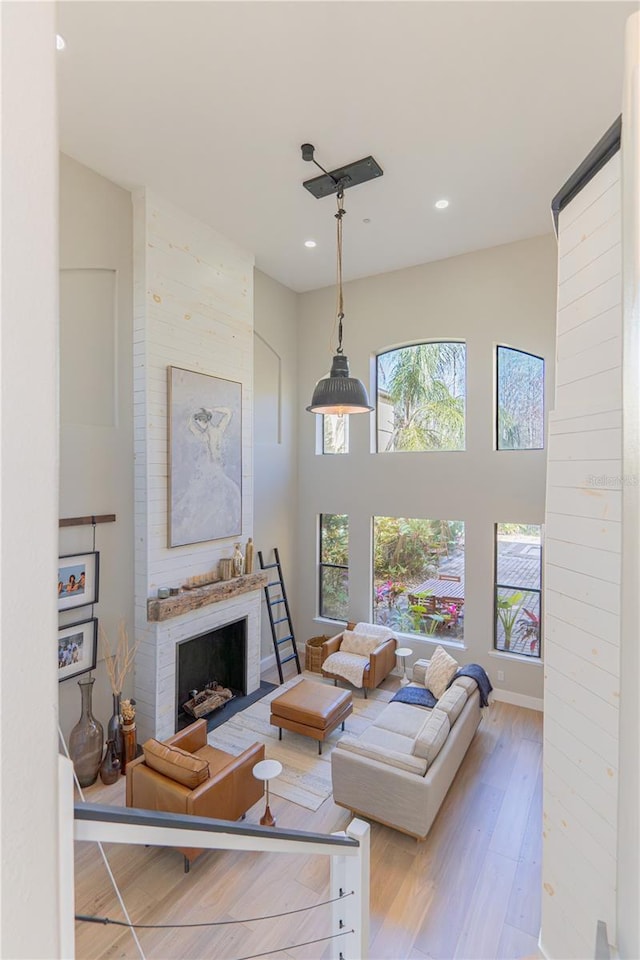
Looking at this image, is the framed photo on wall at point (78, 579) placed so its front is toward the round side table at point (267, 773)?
yes

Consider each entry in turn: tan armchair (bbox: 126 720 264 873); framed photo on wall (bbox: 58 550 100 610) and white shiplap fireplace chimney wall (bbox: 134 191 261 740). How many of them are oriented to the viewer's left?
0

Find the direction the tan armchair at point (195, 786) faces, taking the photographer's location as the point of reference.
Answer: facing away from the viewer and to the right of the viewer

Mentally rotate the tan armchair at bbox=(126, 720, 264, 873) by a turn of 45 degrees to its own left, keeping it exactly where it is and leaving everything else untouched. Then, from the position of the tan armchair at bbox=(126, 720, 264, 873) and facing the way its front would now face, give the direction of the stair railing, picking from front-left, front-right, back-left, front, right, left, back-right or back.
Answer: back

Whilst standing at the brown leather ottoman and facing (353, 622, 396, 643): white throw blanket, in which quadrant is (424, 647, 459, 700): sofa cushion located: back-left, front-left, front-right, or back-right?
front-right

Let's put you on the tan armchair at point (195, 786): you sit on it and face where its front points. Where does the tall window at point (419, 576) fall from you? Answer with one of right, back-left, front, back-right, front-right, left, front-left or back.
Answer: front

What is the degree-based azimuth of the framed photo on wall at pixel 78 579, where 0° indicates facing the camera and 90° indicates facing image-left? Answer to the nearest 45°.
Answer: approximately 315°

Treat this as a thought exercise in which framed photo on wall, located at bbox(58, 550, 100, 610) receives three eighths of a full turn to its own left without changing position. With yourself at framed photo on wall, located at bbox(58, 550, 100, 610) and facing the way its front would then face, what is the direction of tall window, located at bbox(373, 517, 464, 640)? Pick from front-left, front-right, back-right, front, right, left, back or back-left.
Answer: right

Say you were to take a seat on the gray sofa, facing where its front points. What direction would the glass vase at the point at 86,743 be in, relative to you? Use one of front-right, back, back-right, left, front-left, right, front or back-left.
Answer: front-left

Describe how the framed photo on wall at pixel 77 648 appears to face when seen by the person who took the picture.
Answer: facing the viewer and to the right of the viewer
